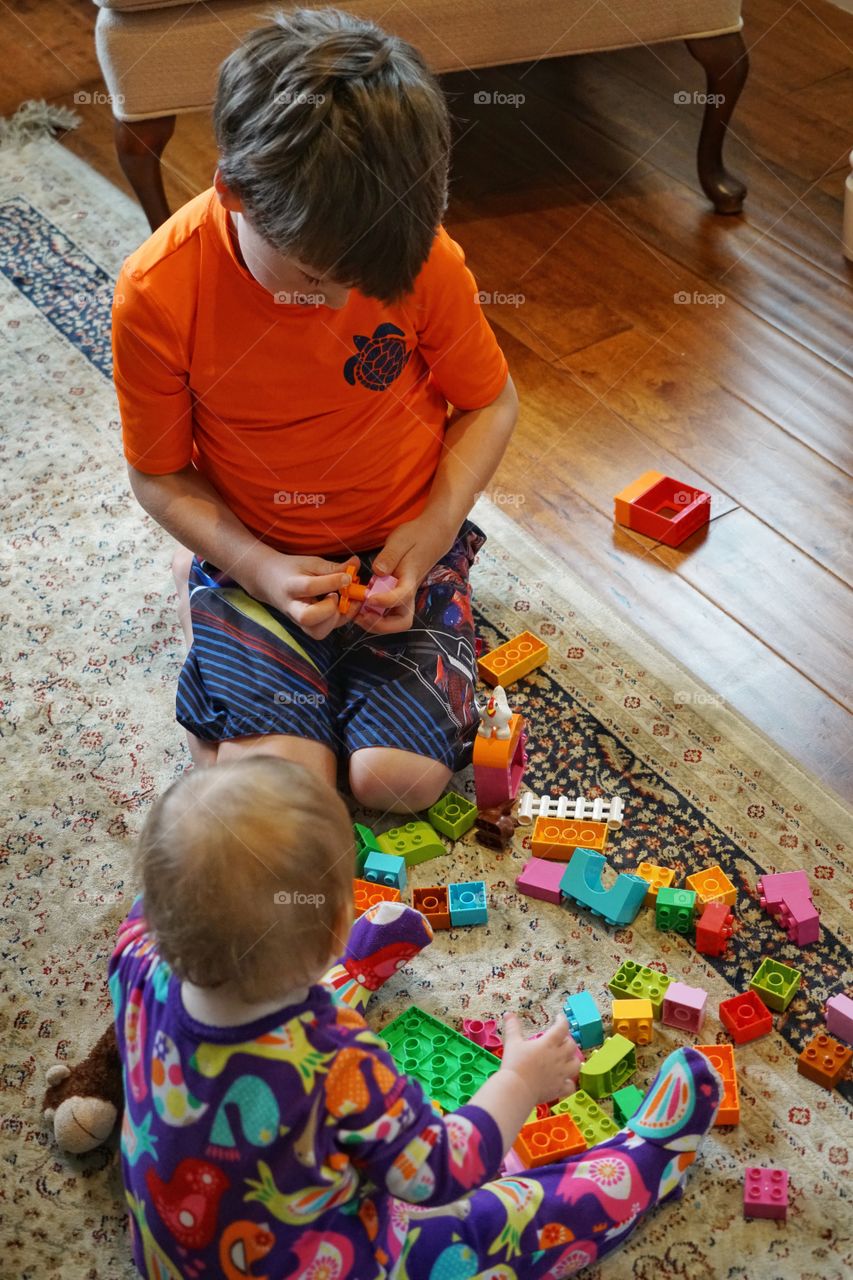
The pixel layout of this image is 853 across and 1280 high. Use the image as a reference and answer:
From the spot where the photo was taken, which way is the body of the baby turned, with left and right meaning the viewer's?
facing away from the viewer and to the right of the viewer

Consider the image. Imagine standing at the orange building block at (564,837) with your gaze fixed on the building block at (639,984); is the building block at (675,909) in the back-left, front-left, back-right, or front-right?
front-left

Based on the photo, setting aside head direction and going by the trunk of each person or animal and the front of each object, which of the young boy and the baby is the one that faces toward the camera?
the young boy

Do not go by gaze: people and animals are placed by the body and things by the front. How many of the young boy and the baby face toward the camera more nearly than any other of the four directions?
1

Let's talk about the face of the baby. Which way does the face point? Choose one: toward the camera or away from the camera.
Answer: away from the camera

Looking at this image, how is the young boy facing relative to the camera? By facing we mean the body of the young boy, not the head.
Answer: toward the camera
